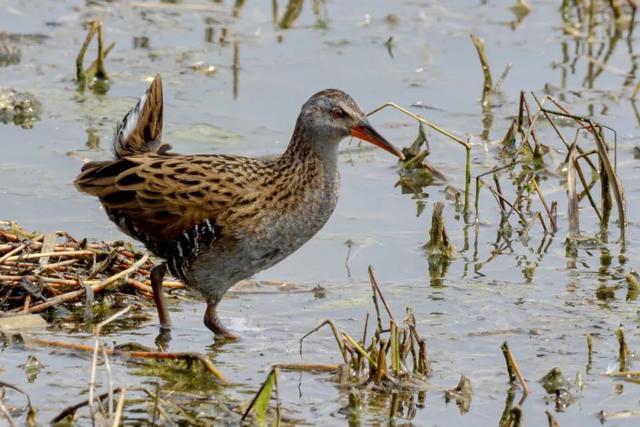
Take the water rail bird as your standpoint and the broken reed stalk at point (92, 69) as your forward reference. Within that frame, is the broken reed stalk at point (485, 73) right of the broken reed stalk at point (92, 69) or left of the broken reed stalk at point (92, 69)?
right

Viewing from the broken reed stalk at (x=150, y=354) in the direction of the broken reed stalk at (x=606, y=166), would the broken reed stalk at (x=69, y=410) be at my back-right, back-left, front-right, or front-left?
back-right

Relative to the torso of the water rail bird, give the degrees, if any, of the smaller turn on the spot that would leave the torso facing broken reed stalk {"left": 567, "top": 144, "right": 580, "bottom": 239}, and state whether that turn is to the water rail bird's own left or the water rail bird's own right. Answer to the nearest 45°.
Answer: approximately 45° to the water rail bird's own left

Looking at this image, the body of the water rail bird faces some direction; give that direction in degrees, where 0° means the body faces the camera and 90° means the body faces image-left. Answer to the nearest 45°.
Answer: approximately 270°

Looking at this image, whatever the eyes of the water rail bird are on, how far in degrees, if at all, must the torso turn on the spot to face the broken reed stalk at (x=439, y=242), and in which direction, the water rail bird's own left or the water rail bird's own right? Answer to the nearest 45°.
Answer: approximately 45° to the water rail bird's own left

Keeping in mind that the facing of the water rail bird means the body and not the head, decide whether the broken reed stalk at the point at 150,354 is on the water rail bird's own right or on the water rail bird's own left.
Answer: on the water rail bird's own right

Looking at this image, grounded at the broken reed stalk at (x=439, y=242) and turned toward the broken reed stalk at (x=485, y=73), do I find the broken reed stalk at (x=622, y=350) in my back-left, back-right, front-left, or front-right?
back-right

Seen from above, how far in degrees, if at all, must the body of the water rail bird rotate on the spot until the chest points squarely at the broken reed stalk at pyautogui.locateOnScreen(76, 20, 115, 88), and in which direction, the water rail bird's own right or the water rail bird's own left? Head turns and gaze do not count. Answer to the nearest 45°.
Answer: approximately 90° to the water rail bird's own left

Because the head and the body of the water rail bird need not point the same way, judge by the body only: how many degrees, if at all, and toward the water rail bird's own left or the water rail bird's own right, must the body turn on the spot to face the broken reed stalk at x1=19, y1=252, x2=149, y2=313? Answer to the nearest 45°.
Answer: approximately 180°

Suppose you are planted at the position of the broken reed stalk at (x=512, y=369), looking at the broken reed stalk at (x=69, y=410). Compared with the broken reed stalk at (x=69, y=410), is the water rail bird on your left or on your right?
right

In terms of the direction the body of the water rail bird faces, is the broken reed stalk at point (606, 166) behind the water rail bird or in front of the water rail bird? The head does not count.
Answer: in front

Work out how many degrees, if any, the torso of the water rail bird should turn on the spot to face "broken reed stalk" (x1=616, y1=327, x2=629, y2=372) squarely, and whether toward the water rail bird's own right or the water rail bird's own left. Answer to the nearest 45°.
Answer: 0° — it already faces it

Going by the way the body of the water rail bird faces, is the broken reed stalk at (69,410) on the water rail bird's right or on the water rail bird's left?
on the water rail bird's right
